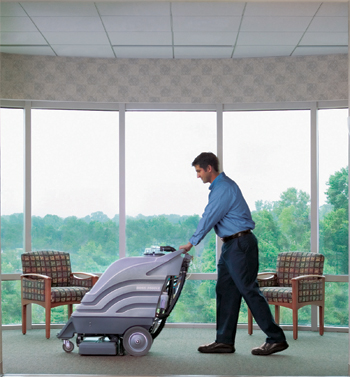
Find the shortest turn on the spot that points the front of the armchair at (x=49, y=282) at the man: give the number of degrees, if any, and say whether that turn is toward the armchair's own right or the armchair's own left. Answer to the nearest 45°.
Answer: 0° — it already faces them

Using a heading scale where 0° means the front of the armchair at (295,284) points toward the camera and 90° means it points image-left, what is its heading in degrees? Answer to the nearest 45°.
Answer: approximately 45°

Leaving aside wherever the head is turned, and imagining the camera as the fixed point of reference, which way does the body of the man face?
to the viewer's left

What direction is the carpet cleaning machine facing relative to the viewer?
to the viewer's left

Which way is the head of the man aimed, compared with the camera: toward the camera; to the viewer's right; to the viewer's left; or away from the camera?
to the viewer's left

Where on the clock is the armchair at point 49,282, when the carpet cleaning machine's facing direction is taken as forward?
The armchair is roughly at 2 o'clock from the carpet cleaning machine.

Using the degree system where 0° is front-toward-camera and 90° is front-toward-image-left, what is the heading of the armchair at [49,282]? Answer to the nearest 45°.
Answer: approximately 315°

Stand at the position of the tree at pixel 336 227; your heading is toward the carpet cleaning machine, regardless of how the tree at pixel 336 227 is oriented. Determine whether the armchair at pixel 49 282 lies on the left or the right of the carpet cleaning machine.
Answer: right

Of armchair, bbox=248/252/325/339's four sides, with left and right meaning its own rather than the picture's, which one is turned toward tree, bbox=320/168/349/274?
back
